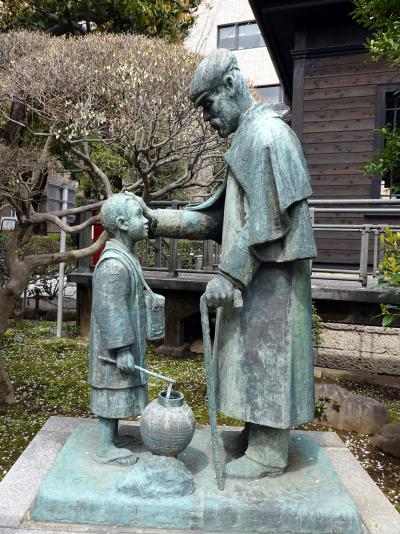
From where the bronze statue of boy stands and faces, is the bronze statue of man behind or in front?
in front

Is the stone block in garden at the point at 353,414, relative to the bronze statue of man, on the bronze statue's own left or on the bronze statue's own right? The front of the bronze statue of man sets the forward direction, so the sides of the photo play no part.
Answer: on the bronze statue's own right

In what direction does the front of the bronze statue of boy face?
to the viewer's right

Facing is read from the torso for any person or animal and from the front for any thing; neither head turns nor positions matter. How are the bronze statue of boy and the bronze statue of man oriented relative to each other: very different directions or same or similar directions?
very different directions

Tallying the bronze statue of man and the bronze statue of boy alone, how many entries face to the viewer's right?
1

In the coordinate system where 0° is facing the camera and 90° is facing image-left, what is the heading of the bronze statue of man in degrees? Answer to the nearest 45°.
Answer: approximately 90°

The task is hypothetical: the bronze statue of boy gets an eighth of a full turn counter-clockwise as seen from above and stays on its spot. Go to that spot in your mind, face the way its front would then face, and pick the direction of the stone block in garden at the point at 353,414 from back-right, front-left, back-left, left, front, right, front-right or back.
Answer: front

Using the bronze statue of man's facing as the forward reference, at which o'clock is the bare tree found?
The bare tree is roughly at 2 o'clock from the bronze statue of man.

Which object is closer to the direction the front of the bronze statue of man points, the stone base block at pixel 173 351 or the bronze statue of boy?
the bronze statue of boy

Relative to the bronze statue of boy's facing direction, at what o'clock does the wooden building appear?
The wooden building is roughly at 10 o'clock from the bronze statue of boy.

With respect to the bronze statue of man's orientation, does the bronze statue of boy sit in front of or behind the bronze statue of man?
in front
